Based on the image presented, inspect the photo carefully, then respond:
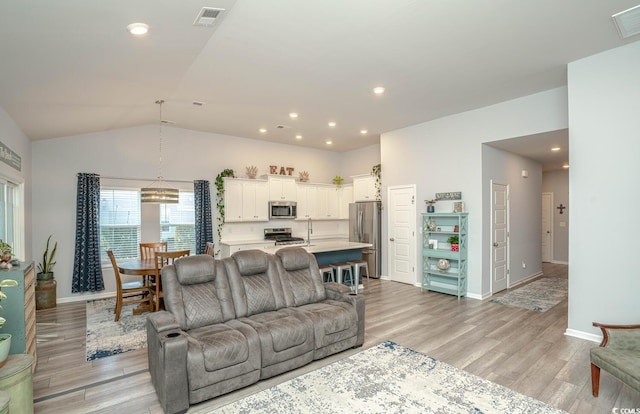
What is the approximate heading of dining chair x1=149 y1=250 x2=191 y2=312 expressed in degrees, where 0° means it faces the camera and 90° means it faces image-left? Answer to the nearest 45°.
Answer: approximately 135°

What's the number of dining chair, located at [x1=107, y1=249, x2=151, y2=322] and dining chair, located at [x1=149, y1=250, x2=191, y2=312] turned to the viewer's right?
1

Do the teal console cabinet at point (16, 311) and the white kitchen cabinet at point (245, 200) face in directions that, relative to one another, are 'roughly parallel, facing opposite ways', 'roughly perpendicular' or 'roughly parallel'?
roughly perpendicular

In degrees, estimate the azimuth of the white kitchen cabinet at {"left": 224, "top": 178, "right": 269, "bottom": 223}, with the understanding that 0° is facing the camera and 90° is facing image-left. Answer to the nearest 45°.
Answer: approximately 315°

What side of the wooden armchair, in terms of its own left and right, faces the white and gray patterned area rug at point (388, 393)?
front

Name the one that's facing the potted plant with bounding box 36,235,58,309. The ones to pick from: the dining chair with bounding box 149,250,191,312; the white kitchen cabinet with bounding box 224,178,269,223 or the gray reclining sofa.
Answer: the dining chair

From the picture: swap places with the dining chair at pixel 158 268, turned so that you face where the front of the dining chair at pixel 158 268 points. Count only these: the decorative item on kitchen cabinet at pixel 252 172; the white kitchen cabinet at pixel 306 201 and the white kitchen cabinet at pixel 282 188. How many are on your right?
3

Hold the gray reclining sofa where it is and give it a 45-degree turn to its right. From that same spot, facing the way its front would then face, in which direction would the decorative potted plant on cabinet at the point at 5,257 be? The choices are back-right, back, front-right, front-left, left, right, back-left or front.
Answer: right

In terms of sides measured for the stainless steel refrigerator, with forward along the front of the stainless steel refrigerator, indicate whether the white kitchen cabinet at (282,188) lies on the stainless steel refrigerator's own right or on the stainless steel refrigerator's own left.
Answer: on the stainless steel refrigerator's own right

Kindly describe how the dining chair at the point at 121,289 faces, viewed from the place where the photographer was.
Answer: facing to the right of the viewer
